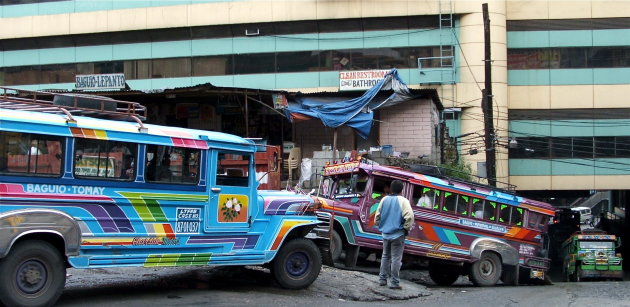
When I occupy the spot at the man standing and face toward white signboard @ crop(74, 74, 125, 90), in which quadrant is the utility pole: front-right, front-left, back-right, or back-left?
front-right

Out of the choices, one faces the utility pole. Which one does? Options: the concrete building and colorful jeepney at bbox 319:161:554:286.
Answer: the concrete building

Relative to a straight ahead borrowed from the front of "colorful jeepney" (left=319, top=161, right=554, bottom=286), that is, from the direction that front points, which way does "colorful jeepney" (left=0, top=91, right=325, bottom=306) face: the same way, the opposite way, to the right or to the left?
the opposite way

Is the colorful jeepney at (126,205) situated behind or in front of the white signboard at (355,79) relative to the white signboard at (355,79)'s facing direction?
in front

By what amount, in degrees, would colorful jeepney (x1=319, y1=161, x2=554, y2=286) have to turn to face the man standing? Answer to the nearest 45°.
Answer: approximately 45° to its left

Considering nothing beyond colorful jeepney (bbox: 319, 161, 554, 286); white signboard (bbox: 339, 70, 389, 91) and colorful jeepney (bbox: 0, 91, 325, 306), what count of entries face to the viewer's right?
1

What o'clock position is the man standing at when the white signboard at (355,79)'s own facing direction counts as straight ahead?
The man standing is roughly at 12 o'clock from the white signboard.

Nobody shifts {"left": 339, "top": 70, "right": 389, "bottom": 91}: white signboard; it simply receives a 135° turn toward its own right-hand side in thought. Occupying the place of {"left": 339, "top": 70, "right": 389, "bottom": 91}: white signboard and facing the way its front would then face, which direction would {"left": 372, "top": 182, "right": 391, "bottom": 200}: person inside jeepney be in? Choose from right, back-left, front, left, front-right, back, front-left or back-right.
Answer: back-left

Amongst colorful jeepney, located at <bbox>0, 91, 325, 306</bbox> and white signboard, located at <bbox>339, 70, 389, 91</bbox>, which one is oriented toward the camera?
the white signboard

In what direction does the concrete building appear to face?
toward the camera

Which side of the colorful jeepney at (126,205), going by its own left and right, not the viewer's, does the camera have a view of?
right

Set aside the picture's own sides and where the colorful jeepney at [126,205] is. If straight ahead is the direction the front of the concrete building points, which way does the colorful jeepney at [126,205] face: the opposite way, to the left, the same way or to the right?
to the left

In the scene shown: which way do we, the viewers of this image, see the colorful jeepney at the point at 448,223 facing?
facing the viewer and to the left of the viewer

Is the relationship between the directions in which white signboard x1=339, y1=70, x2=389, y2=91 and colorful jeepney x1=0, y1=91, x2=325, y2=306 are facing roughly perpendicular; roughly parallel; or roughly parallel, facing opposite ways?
roughly perpendicular

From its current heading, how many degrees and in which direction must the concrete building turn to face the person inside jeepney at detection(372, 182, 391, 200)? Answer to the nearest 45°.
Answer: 0° — it already faces them

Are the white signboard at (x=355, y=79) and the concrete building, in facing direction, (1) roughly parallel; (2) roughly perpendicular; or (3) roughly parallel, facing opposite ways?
roughly parallel

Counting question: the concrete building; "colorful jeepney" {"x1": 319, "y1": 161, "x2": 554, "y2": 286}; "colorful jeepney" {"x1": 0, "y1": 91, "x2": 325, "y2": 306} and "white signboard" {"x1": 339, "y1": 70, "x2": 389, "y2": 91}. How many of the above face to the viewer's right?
1

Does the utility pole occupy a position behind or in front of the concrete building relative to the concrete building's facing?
in front
